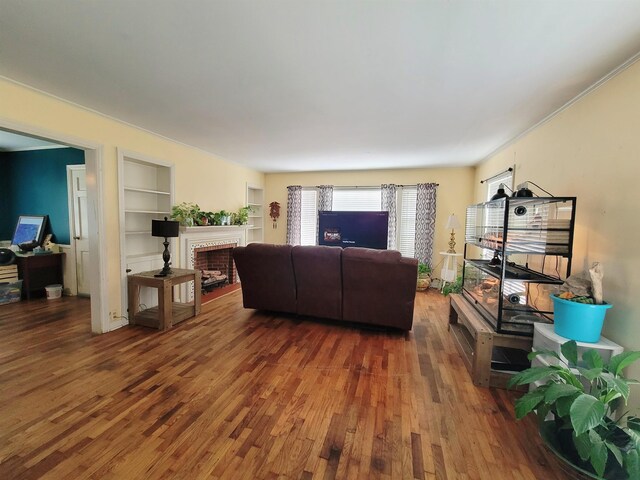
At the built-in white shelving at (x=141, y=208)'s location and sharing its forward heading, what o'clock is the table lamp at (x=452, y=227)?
The table lamp is roughly at 11 o'clock from the built-in white shelving.

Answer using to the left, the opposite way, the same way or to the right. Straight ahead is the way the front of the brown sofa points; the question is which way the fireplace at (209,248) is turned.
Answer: to the right

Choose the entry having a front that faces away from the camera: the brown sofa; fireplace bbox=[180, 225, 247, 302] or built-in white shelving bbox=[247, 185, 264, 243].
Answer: the brown sofa

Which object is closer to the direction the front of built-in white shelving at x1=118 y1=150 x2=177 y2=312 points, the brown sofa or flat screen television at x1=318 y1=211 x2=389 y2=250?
the brown sofa

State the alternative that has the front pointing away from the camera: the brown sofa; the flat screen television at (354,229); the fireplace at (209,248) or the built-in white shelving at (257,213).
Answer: the brown sofa

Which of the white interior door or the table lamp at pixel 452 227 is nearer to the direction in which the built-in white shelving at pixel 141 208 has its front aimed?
the table lamp

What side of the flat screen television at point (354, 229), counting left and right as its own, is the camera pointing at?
front

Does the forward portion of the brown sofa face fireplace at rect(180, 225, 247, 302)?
no

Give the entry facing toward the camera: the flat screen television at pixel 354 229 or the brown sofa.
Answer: the flat screen television

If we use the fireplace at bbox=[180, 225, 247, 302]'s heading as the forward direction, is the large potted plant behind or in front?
in front

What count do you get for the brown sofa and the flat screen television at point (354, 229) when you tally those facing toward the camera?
1

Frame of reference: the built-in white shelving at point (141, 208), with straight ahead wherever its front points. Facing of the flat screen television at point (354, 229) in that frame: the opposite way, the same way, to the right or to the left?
to the right

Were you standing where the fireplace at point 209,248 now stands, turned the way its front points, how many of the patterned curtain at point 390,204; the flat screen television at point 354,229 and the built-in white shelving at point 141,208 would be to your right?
1

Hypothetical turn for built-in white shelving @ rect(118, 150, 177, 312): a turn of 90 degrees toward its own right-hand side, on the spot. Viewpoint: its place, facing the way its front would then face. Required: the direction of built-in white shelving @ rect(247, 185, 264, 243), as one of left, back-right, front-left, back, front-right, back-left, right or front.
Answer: back

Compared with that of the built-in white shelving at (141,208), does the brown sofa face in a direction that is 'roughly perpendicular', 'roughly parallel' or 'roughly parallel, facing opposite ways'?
roughly perpendicular

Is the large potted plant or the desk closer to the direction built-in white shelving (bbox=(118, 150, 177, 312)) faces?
the large potted plant

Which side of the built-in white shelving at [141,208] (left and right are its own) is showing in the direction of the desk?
back

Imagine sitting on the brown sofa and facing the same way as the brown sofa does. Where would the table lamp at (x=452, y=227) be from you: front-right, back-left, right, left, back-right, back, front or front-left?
front-right

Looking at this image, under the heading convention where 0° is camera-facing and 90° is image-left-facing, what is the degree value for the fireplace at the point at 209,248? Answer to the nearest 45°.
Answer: approximately 315°

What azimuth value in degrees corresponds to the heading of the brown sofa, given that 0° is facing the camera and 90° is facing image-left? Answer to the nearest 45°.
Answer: approximately 180°

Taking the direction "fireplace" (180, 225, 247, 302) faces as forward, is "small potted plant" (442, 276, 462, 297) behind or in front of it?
in front

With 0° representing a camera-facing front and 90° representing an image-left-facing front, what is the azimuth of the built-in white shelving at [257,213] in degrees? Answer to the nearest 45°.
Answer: approximately 315°

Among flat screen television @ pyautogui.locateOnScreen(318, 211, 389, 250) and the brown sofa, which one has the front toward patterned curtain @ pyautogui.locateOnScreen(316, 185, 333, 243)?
the brown sofa

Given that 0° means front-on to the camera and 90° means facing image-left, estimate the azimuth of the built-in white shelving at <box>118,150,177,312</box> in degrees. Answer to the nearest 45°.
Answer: approximately 315°
